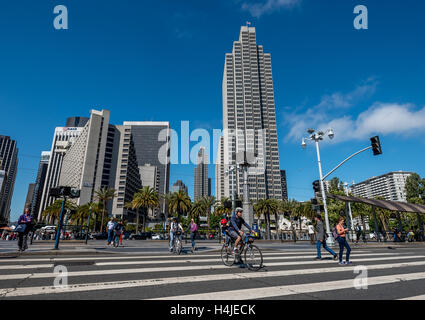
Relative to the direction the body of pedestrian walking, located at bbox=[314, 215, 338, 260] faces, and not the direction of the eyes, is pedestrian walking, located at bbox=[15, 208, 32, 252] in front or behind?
in front

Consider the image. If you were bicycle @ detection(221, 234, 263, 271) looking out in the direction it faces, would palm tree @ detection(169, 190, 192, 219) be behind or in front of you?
behind

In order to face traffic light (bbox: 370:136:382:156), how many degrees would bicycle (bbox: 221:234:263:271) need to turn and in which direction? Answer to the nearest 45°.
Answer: approximately 90° to its left

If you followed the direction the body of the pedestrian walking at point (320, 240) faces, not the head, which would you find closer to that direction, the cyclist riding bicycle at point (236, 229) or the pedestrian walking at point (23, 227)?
the pedestrian walking

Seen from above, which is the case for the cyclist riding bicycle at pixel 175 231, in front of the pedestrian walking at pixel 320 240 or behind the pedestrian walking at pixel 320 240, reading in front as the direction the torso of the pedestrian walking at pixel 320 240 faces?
in front

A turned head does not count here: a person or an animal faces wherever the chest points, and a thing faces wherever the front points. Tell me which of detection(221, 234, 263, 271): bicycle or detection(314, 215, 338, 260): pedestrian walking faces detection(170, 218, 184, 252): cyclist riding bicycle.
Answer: detection(314, 215, 338, 260): pedestrian walking

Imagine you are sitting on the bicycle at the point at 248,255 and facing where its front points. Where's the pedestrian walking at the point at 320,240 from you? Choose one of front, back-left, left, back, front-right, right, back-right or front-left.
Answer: left

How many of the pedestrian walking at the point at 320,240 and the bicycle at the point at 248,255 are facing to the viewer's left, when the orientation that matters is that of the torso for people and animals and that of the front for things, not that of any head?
1

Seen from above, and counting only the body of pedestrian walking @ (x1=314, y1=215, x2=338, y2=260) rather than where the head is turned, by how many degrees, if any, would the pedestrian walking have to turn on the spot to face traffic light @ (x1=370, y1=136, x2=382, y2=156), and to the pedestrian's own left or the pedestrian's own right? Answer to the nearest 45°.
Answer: approximately 135° to the pedestrian's own right
